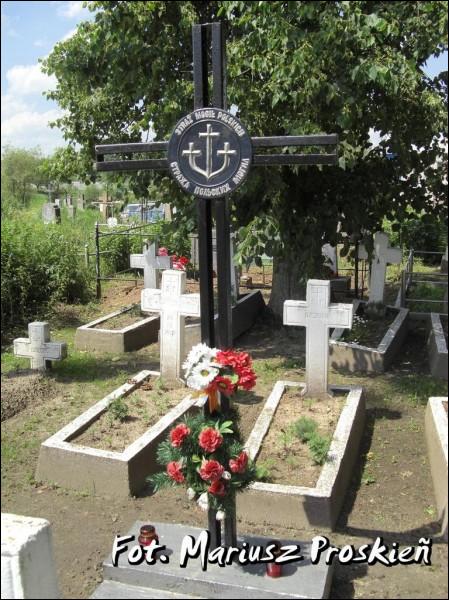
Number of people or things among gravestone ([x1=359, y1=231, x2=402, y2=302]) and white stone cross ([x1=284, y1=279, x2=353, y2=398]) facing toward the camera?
2

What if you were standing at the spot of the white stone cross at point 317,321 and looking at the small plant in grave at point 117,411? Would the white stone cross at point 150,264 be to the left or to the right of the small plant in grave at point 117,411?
right

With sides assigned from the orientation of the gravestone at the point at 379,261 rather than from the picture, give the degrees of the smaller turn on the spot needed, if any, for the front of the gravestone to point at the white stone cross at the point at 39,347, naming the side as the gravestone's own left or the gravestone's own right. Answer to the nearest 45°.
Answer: approximately 45° to the gravestone's own right

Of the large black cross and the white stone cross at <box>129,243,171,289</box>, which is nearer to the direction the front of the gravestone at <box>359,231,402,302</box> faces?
the large black cross

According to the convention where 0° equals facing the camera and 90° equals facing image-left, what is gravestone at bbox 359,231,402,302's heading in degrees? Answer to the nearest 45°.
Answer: approximately 0°

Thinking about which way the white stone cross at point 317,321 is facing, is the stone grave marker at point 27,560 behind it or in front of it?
in front

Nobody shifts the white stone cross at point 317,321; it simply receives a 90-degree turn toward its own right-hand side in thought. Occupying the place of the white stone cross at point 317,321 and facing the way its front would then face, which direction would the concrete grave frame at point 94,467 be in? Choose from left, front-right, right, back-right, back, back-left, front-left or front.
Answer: front-left

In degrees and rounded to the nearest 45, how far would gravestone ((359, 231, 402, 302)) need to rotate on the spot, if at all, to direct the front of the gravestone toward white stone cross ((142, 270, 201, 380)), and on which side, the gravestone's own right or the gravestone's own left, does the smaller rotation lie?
approximately 45° to the gravestone's own right

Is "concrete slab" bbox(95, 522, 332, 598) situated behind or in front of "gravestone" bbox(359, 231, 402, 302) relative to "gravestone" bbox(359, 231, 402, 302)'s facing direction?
in front

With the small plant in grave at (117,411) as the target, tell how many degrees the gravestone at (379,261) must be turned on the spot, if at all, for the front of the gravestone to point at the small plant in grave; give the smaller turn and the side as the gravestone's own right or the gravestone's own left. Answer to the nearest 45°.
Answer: approximately 45° to the gravestone's own right

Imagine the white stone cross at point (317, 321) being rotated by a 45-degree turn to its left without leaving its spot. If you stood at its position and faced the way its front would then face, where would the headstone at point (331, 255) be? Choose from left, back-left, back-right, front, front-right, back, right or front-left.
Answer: back-left

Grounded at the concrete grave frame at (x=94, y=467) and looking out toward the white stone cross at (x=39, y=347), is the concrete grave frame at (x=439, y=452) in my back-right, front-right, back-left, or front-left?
back-right

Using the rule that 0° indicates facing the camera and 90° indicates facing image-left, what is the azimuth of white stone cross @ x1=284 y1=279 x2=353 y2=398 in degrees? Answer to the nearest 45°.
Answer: approximately 0°
